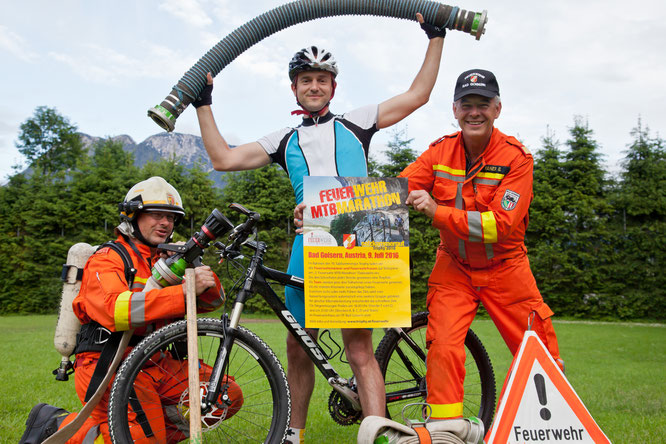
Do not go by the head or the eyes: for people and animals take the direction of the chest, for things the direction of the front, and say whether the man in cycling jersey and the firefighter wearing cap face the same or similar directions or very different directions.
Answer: same or similar directions

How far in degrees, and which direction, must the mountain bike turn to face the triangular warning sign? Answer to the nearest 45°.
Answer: approximately 135° to its left

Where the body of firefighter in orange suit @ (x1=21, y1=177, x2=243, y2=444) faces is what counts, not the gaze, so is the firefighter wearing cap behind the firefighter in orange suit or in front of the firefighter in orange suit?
in front

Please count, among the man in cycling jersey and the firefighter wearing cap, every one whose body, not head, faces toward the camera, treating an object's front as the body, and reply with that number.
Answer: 2

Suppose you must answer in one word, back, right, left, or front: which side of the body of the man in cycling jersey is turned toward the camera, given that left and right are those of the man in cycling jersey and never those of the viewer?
front

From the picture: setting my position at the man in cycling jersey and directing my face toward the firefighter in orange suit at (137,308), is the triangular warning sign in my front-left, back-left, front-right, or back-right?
back-left

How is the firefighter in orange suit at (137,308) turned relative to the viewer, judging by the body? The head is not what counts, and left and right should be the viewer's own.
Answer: facing to the right of the viewer

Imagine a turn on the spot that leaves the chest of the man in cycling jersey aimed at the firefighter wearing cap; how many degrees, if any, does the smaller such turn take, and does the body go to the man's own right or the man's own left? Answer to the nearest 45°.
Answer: approximately 90° to the man's own left

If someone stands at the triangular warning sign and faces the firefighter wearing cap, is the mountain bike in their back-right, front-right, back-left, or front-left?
front-left

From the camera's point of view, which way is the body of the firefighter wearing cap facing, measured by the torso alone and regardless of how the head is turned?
toward the camera

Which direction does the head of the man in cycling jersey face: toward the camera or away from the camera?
toward the camera

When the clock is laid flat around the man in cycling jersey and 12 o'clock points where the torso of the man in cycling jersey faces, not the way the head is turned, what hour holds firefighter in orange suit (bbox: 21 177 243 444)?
The firefighter in orange suit is roughly at 3 o'clock from the man in cycling jersey.

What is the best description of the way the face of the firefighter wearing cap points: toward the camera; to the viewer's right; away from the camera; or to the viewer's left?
toward the camera
